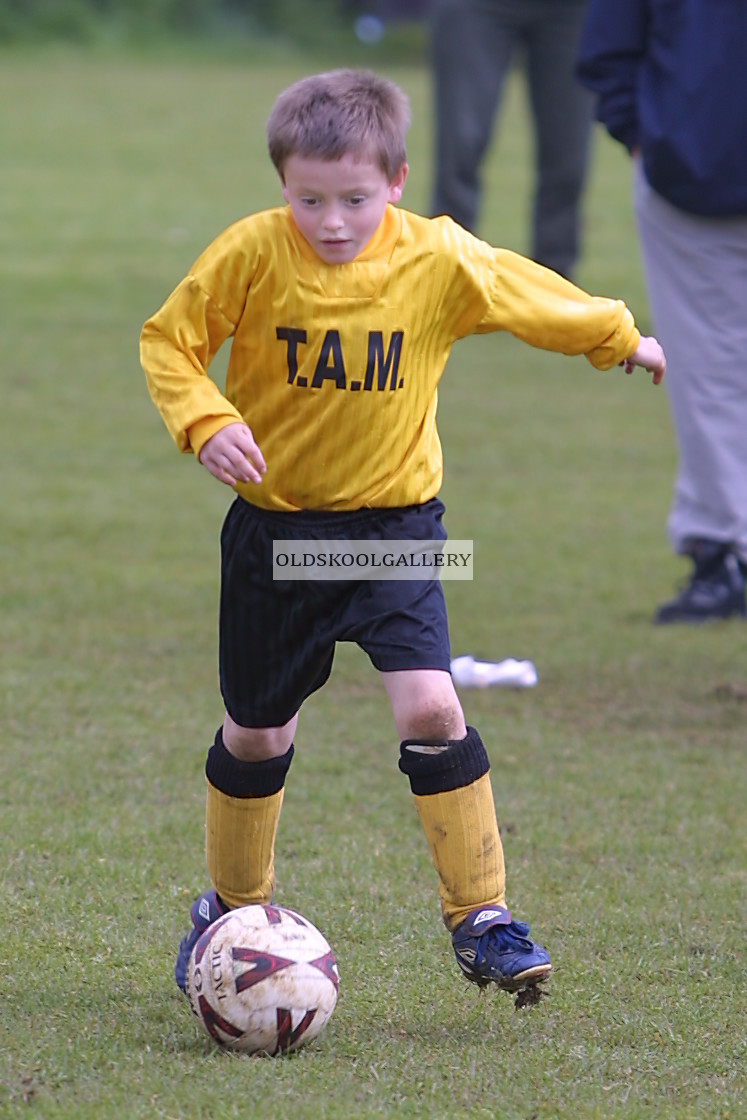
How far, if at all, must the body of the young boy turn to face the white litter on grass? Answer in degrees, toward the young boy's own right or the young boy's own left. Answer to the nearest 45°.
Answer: approximately 180°

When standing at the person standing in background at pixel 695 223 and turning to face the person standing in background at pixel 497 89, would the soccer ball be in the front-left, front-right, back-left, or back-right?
back-left

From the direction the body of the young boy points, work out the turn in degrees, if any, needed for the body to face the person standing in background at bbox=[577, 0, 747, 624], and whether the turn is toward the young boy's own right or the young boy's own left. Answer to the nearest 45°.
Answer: approximately 180°

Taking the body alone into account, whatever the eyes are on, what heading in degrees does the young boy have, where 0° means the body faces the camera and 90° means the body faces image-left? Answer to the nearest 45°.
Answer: approximately 0°

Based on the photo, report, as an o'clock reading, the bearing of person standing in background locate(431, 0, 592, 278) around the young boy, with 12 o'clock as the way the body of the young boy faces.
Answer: The person standing in background is roughly at 6 o'clock from the young boy.
